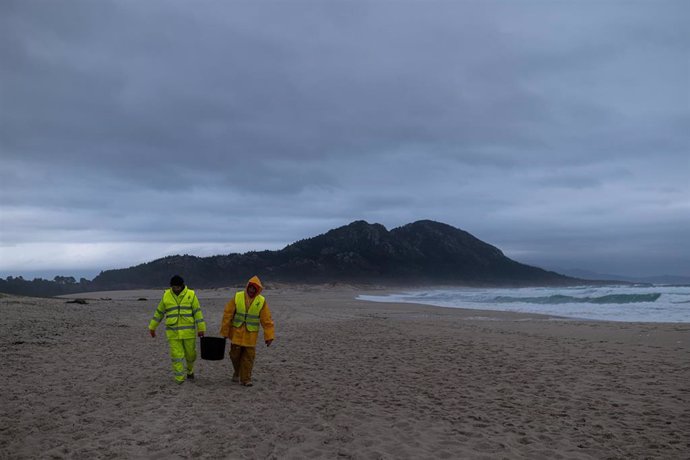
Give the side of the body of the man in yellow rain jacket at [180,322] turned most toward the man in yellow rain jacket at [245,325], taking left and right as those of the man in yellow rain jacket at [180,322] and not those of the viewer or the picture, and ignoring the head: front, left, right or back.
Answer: left

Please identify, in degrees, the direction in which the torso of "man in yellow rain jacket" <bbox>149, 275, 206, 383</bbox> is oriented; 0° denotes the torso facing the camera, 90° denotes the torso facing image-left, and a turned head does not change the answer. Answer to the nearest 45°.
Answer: approximately 0°

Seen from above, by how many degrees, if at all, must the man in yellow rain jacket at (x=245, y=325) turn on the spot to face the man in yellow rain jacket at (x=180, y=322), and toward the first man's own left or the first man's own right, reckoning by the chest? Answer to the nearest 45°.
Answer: approximately 90° to the first man's own right

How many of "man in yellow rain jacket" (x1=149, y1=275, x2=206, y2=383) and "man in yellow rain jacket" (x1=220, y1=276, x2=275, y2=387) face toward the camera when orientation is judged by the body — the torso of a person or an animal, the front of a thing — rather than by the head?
2
